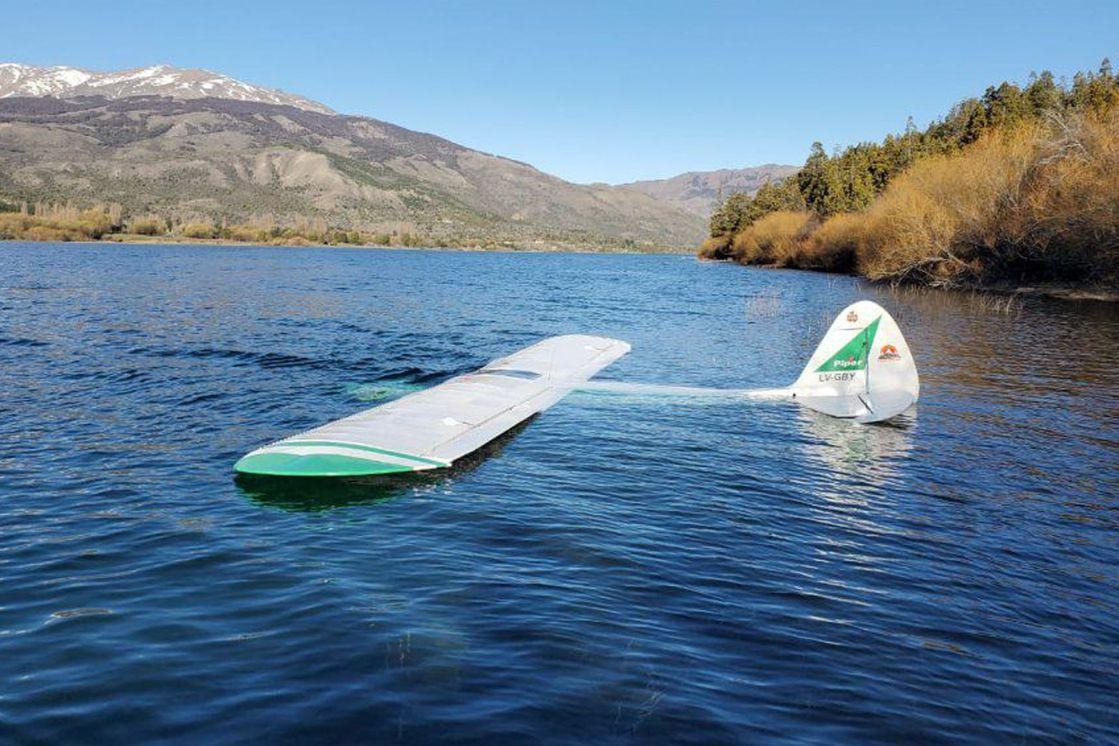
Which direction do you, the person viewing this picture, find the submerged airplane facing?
facing to the left of the viewer
